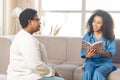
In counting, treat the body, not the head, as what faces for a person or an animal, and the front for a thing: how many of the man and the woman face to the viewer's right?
1

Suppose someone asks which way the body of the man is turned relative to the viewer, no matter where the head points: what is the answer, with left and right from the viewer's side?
facing to the right of the viewer
